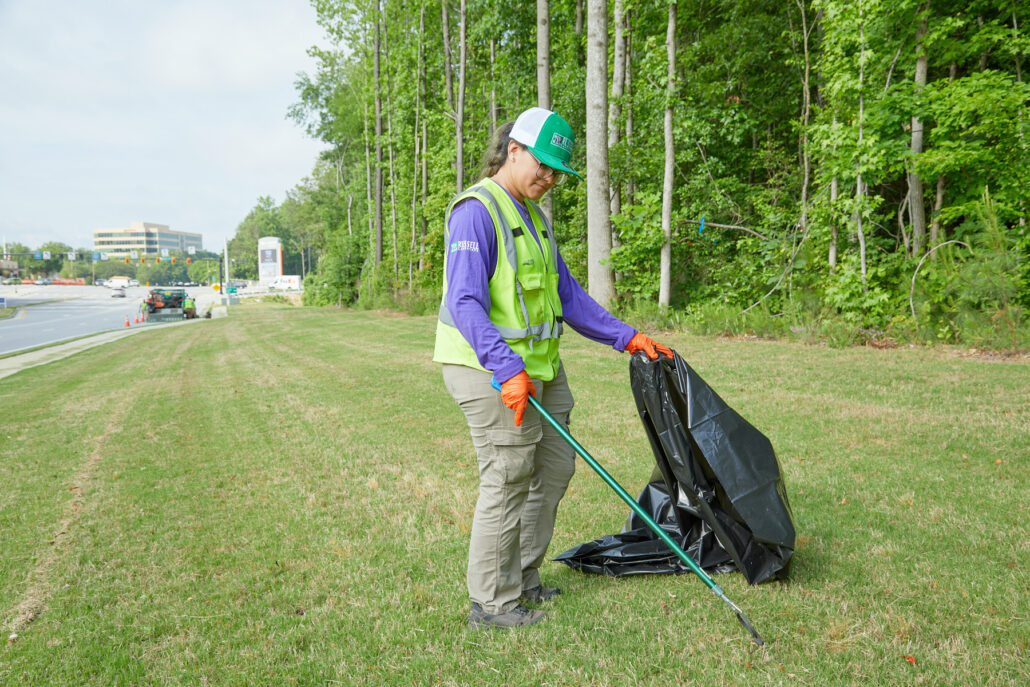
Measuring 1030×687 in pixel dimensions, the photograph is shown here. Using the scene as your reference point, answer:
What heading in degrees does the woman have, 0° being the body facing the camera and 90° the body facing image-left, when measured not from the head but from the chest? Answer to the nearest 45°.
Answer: approximately 315°
